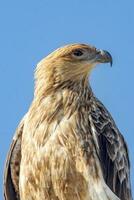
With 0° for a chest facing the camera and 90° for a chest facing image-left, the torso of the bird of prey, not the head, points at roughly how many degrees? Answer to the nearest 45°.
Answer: approximately 0°
